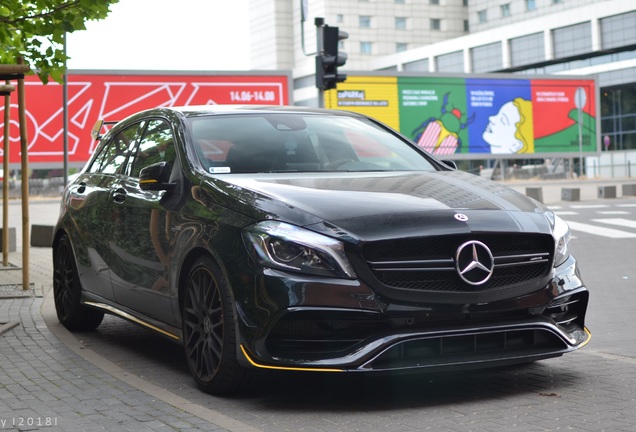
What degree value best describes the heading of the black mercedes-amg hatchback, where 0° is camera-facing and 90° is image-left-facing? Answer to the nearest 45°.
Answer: approximately 315°

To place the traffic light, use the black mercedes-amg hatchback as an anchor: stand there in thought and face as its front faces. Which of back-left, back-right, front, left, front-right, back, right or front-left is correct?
back-left

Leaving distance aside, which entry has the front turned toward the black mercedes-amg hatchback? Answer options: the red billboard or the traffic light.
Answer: the red billboard

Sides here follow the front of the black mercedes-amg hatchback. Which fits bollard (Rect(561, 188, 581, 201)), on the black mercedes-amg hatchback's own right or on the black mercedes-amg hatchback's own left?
on the black mercedes-amg hatchback's own left

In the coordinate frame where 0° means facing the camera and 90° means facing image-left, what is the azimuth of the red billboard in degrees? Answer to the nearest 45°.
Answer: approximately 0°

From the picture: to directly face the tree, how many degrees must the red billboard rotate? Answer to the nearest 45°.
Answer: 0° — it already faces it
